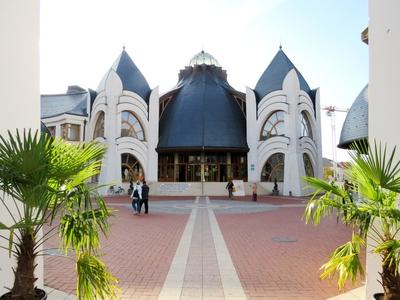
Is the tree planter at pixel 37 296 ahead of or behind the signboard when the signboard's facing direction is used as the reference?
ahead

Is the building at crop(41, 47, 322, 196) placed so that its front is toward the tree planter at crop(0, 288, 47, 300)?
yes

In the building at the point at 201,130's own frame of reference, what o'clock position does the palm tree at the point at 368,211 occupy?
The palm tree is roughly at 12 o'clock from the building.

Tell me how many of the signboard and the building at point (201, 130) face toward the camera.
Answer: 2

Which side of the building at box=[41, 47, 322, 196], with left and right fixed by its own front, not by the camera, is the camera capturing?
front

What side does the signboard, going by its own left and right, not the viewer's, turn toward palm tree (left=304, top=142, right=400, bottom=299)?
front

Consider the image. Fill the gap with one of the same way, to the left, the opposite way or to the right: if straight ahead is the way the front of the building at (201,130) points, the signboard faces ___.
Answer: the same way

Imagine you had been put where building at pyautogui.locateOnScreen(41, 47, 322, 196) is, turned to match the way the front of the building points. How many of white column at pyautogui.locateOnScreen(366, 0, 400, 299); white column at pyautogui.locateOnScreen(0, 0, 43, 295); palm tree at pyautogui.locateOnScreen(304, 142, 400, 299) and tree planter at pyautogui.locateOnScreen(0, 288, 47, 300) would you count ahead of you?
4

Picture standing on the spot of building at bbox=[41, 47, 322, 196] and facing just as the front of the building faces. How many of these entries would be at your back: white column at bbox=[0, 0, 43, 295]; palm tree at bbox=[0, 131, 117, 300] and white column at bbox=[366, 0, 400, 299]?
0

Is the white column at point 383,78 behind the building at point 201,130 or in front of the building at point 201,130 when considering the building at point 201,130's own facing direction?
in front

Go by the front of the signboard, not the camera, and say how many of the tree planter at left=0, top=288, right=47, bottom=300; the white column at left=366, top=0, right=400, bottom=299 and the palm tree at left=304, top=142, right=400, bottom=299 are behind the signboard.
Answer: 0

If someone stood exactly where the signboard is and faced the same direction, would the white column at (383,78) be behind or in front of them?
in front

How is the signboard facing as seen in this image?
toward the camera
